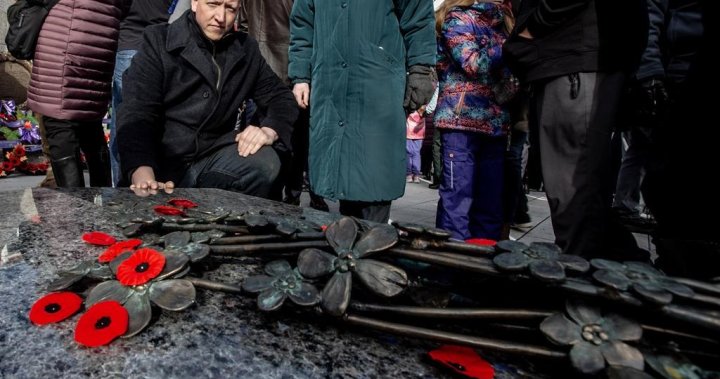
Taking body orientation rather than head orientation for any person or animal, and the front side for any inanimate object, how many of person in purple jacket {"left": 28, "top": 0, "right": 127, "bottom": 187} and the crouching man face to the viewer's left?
0

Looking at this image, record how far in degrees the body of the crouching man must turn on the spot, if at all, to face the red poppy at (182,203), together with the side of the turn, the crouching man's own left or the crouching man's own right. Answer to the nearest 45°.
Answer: approximately 45° to the crouching man's own right

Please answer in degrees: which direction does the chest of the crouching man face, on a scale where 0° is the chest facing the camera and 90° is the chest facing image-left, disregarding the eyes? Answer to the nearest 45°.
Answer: approximately 315°

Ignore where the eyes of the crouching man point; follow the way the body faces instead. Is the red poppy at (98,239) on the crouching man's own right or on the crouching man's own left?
on the crouching man's own right

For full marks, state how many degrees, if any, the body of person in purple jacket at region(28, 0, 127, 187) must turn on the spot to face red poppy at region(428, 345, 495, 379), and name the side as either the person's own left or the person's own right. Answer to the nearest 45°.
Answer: approximately 90° to the person's own right

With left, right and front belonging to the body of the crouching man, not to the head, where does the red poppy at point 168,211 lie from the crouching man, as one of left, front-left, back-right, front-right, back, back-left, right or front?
front-right
